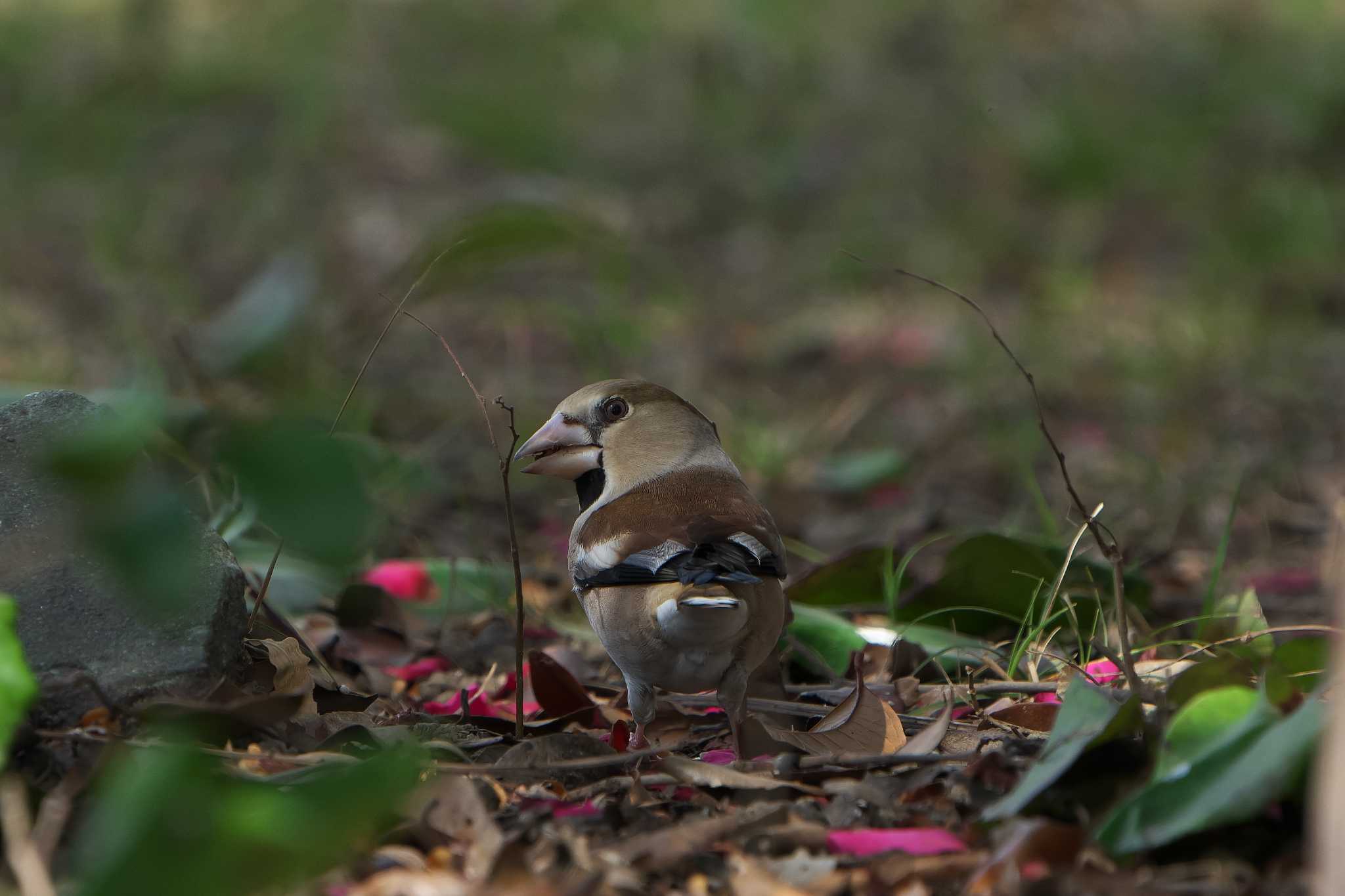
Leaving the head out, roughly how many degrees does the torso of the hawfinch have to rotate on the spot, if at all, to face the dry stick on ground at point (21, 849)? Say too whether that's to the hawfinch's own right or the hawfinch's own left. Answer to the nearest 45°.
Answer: approximately 90° to the hawfinch's own left

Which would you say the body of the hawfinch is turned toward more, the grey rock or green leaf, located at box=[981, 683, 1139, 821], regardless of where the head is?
the grey rock

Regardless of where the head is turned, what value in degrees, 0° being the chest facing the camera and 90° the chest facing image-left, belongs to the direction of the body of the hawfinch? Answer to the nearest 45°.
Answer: approximately 135°

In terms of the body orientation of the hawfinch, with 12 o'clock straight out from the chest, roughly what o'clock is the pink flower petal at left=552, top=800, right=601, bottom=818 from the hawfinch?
The pink flower petal is roughly at 8 o'clock from the hawfinch.

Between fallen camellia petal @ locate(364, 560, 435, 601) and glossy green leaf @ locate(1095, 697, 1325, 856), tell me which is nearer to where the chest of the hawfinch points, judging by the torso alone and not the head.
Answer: the fallen camellia petal

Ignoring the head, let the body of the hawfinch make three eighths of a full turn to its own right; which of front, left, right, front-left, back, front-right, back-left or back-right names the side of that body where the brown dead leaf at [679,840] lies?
right

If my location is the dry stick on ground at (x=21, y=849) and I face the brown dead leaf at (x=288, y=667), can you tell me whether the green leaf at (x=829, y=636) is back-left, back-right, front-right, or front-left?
front-right

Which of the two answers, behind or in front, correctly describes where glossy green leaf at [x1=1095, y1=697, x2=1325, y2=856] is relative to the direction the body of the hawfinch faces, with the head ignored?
behind

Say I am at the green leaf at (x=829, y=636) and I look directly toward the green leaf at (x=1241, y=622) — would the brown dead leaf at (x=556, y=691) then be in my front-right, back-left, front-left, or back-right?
back-right

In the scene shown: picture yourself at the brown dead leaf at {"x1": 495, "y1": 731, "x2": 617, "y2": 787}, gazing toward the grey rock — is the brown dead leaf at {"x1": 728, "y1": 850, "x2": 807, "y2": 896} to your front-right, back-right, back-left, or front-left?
back-left

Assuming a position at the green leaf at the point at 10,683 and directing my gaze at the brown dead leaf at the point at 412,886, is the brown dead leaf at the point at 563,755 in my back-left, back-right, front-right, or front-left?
front-left

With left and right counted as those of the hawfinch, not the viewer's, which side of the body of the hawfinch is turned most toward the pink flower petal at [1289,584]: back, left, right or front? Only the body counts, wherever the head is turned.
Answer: right
